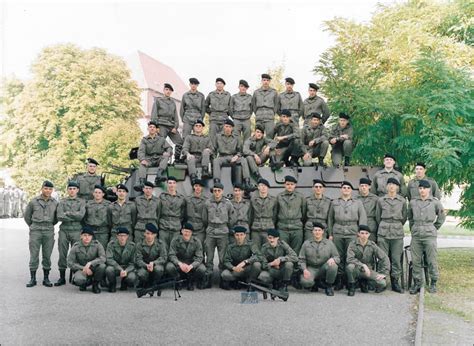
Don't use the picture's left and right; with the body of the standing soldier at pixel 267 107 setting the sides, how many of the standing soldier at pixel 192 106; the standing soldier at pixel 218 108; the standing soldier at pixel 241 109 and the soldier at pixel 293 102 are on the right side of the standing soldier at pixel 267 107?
3

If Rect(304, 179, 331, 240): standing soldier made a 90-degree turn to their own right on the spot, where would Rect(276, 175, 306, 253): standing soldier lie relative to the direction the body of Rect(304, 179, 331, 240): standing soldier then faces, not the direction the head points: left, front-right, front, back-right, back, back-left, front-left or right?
front

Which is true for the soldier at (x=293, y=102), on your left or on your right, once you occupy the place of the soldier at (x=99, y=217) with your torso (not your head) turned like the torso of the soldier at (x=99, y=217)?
on your left

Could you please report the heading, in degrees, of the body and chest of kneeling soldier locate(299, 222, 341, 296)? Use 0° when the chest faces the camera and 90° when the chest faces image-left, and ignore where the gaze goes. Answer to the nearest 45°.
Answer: approximately 0°

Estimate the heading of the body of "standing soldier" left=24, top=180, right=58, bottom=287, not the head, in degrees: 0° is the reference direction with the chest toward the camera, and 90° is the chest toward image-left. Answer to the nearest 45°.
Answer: approximately 0°

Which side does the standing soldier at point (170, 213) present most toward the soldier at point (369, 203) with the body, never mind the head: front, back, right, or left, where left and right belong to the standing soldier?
left

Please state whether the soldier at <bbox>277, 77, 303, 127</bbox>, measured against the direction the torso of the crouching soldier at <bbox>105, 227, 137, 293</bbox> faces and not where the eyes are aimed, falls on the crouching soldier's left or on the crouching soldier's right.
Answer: on the crouching soldier's left
